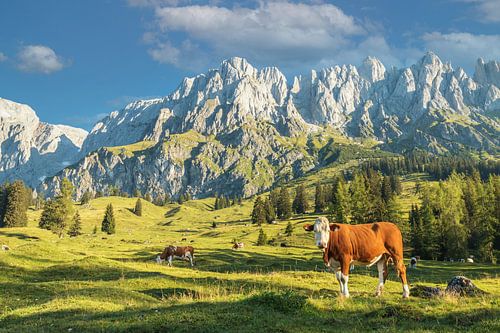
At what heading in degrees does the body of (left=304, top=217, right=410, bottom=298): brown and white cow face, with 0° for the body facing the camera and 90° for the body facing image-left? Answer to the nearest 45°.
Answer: approximately 90°
